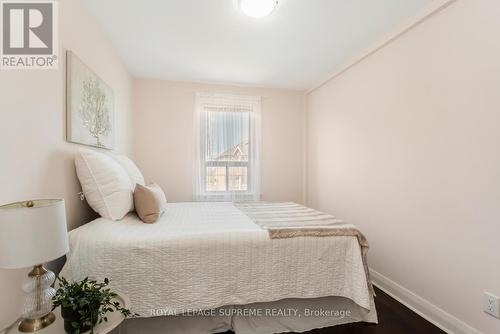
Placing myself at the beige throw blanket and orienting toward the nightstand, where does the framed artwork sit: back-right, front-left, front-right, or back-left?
front-right

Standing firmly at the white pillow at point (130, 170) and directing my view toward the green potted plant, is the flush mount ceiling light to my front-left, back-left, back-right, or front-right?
front-left

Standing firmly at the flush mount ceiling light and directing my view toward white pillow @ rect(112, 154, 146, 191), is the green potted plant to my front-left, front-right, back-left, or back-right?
front-left

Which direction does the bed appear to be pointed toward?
to the viewer's right
